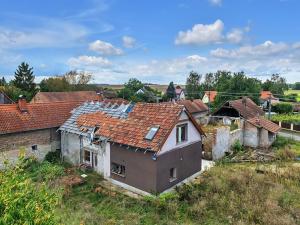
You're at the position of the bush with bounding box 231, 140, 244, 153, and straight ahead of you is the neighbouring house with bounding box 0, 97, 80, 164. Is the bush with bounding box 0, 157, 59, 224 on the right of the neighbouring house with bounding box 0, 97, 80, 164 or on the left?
left

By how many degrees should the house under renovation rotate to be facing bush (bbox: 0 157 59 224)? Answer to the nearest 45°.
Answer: approximately 45° to its left

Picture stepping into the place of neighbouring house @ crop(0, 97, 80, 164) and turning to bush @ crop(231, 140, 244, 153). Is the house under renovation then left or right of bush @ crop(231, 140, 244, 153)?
right

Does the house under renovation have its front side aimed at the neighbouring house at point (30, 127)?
no

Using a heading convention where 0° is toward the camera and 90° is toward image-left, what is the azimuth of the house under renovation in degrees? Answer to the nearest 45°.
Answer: approximately 45°

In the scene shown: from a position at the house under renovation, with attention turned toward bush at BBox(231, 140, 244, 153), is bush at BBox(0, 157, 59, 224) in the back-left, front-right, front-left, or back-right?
back-right

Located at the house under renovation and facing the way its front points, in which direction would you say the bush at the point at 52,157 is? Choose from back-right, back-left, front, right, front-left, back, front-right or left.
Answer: right

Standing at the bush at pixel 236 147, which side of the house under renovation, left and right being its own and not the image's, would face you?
back
